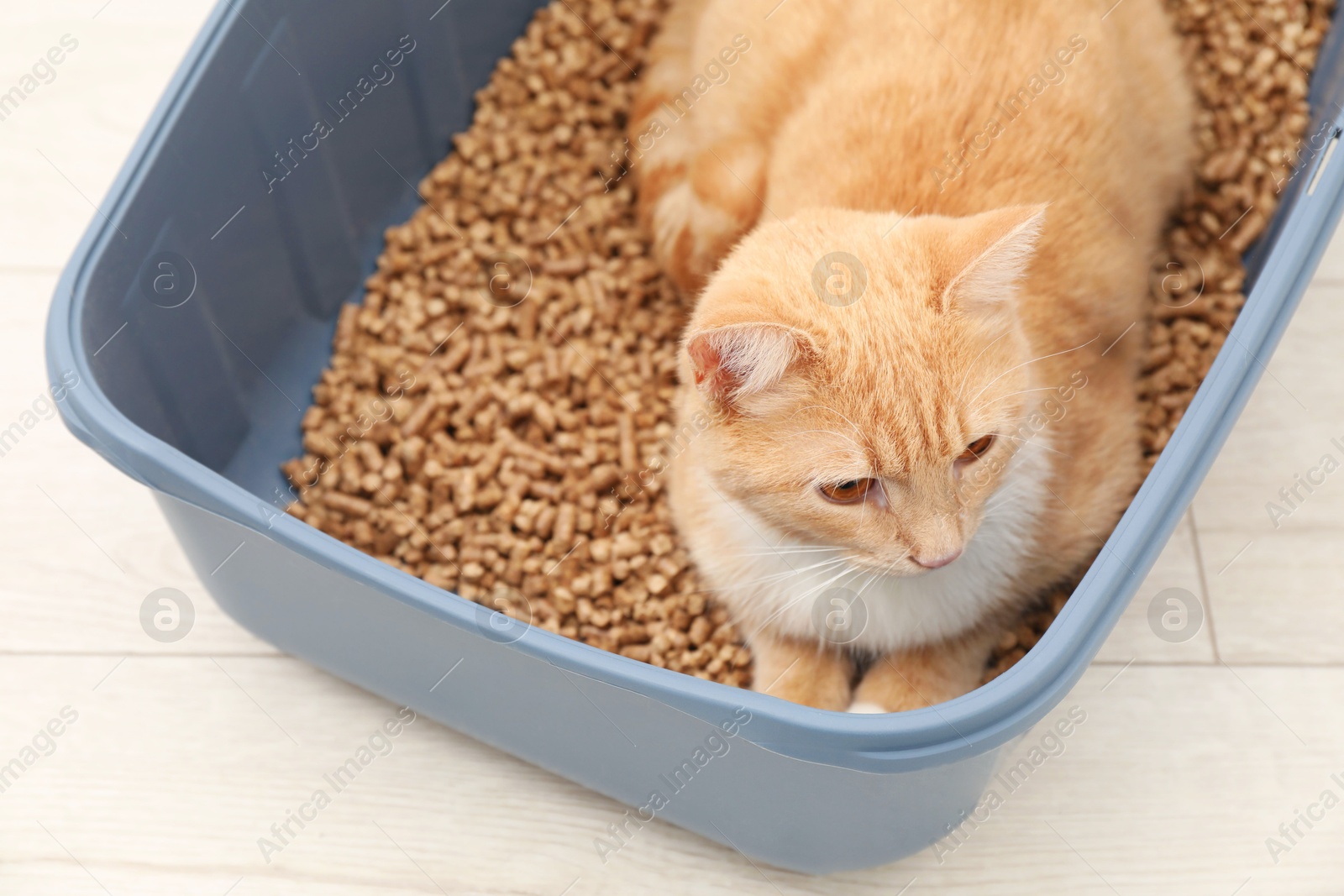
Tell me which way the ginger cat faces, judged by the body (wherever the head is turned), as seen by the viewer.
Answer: toward the camera
